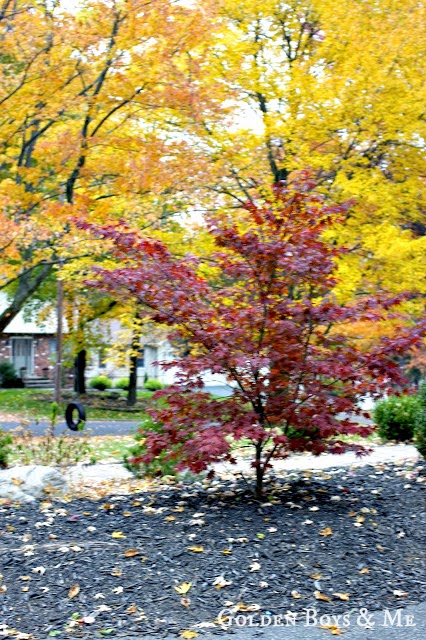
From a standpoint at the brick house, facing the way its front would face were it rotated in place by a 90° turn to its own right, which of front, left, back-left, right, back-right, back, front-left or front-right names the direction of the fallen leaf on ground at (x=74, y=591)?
left

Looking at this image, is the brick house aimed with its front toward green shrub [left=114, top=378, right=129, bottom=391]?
no

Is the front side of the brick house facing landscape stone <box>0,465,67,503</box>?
yes

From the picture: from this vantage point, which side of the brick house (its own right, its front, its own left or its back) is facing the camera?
front

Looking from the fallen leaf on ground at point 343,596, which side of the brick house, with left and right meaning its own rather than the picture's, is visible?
front

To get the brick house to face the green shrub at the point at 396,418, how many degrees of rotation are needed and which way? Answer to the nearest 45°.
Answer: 0° — it already faces it

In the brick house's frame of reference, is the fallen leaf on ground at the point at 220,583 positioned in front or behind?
in front

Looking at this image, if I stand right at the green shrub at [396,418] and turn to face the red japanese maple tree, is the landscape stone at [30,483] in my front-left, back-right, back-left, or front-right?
front-right

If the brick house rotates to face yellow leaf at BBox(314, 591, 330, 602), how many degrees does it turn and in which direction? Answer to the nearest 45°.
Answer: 0° — it already faces it

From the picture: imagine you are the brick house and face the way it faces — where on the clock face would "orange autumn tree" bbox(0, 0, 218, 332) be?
The orange autumn tree is roughly at 12 o'clock from the brick house.

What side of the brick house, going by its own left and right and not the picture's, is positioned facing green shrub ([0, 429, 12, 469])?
front

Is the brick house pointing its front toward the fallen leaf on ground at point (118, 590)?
yes

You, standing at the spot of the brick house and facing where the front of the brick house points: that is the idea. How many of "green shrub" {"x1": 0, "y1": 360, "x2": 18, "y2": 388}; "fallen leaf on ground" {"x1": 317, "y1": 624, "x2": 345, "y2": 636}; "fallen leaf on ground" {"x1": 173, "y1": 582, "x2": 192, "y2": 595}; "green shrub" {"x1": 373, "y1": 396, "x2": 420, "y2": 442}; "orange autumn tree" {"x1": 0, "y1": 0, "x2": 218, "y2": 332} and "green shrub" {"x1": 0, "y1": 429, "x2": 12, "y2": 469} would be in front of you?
6

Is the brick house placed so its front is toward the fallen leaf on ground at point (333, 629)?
yes
